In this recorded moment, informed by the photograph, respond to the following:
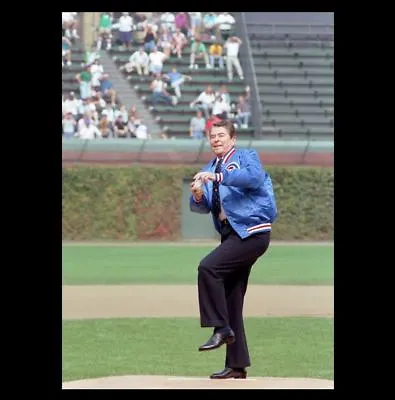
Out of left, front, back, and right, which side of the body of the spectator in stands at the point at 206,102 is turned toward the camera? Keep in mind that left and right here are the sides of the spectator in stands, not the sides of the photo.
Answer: front

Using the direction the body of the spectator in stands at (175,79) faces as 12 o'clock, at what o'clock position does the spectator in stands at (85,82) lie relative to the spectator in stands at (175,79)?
the spectator in stands at (85,82) is roughly at 2 o'clock from the spectator in stands at (175,79).

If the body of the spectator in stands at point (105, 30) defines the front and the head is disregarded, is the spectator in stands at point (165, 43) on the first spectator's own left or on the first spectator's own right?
on the first spectator's own left

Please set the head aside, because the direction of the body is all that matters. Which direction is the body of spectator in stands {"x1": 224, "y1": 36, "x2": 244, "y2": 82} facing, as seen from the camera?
toward the camera

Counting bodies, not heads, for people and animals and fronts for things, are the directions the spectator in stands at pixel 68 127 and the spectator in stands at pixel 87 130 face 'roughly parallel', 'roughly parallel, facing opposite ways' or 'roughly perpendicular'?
roughly parallel

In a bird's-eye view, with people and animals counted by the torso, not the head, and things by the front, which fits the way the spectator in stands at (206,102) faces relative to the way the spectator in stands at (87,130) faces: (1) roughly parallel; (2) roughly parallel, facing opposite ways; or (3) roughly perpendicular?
roughly parallel

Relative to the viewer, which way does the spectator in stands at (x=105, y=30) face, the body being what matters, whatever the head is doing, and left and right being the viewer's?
facing the viewer

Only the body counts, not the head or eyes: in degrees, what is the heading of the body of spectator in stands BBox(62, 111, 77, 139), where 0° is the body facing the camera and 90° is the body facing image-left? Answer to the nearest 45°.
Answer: approximately 0°
